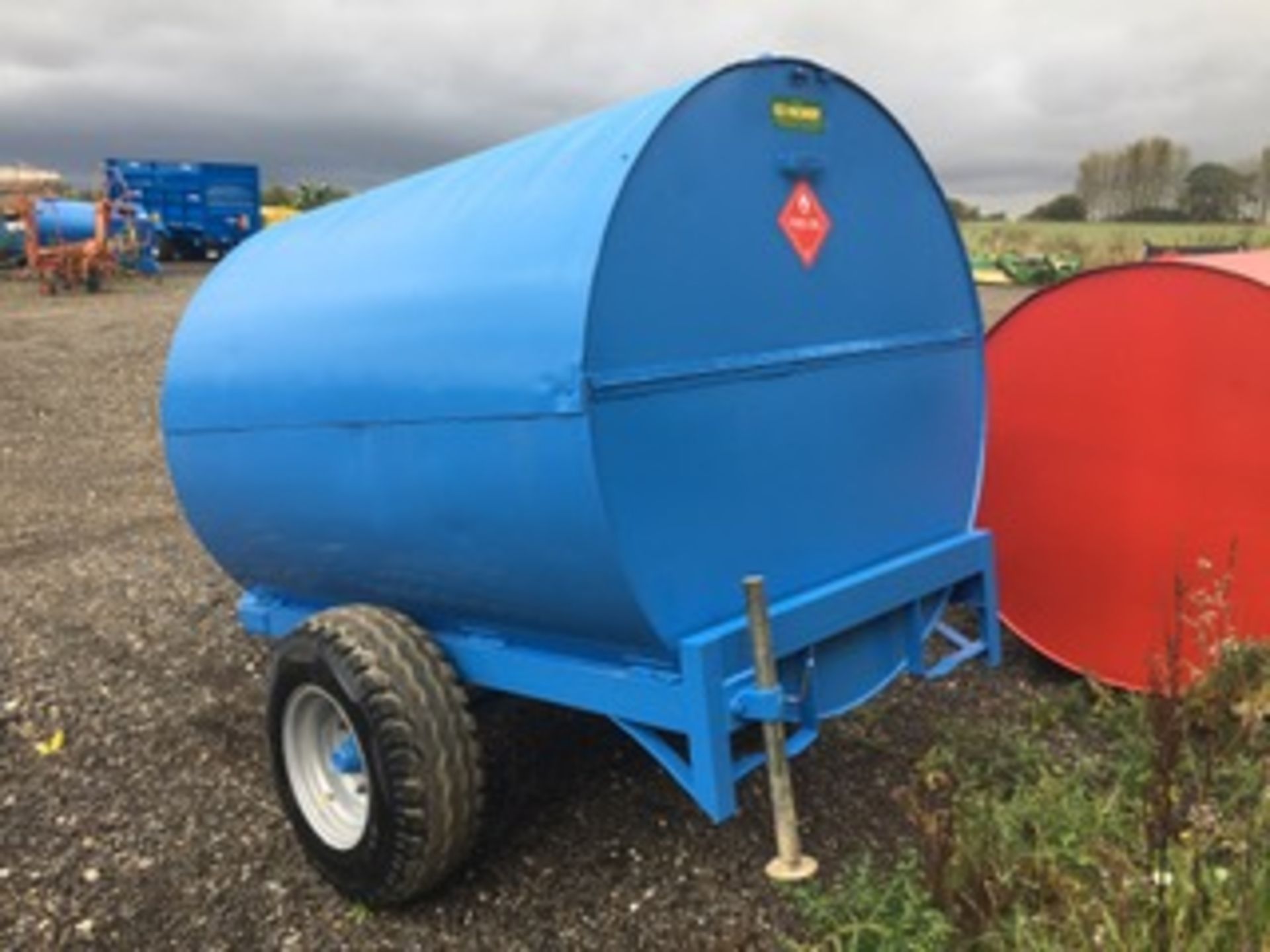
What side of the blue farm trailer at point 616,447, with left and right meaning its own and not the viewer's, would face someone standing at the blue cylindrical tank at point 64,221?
back

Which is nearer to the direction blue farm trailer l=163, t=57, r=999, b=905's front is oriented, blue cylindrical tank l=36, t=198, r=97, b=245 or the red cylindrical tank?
the red cylindrical tank

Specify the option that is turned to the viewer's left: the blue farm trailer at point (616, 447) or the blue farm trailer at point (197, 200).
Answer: the blue farm trailer at point (197, 200)

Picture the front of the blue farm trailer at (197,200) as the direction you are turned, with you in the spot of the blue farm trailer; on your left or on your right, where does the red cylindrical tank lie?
on your left

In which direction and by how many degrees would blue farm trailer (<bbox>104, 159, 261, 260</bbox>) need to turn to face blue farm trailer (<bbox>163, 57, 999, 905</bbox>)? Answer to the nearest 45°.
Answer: approximately 90° to its left

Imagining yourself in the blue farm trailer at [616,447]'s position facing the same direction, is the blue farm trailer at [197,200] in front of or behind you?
behind

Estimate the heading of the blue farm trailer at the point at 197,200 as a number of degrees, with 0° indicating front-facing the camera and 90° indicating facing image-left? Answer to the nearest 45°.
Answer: approximately 90°

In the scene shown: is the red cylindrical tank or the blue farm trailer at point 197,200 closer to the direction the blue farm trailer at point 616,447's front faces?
the red cylindrical tank

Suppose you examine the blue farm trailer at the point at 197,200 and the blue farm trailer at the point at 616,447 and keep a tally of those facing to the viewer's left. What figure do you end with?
1
